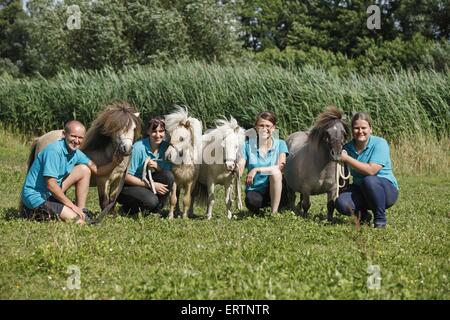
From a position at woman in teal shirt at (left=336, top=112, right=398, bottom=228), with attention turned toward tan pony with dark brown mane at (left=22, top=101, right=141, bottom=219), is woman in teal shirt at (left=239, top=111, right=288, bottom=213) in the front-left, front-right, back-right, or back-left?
front-right

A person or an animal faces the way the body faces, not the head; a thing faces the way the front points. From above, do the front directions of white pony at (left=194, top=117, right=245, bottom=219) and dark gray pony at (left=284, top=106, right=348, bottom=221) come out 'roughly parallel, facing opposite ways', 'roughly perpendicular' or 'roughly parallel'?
roughly parallel

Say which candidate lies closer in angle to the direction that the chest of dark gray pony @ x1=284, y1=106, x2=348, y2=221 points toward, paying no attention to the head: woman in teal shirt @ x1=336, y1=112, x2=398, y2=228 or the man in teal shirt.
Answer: the woman in teal shirt

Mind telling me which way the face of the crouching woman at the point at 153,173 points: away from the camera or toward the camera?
toward the camera

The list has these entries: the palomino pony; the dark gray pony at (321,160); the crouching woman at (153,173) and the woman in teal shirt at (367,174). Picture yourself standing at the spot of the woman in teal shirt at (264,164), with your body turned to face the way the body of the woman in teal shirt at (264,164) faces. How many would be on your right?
2

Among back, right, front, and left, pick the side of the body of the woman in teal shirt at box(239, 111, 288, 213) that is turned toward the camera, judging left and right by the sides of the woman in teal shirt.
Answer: front

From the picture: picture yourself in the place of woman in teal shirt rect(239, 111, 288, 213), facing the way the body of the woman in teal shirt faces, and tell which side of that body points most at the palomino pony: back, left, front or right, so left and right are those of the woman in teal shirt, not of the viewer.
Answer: right

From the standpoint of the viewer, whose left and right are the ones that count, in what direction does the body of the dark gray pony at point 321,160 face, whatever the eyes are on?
facing the viewer and to the right of the viewer

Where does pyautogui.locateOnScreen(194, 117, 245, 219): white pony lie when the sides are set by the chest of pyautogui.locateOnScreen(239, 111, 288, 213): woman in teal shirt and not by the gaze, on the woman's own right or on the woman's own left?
on the woman's own right

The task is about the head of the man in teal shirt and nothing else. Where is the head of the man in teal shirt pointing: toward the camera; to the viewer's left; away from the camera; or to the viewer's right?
toward the camera

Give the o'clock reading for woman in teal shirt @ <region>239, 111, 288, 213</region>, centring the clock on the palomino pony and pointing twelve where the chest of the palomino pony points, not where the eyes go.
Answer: The woman in teal shirt is roughly at 9 o'clock from the palomino pony.

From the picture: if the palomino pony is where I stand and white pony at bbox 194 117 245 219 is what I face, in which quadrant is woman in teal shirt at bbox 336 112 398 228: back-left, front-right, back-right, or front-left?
front-right

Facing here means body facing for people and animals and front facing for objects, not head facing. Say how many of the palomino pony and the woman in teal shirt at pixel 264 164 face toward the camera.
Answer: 2

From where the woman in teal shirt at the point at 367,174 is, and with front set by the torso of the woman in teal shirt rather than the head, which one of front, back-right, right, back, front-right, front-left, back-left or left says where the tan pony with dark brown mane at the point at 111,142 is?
front-right
